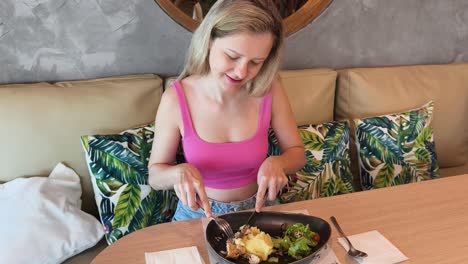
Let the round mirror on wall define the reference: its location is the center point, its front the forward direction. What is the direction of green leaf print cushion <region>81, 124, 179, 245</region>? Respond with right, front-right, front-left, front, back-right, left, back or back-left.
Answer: front-right

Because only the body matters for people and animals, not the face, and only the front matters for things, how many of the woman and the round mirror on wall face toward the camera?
2

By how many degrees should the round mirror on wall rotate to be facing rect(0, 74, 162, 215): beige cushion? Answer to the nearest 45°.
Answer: approximately 45° to its right

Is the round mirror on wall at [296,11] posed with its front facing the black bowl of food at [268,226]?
yes

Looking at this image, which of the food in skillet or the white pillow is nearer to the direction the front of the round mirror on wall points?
the food in skillet

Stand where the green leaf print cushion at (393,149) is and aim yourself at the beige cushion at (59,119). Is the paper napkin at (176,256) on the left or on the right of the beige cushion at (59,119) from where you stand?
left

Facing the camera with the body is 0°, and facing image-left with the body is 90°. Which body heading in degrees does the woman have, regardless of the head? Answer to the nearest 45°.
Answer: approximately 0°

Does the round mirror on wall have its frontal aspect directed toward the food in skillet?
yes

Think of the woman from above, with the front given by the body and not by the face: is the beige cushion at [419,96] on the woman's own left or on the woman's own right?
on the woman's own left
